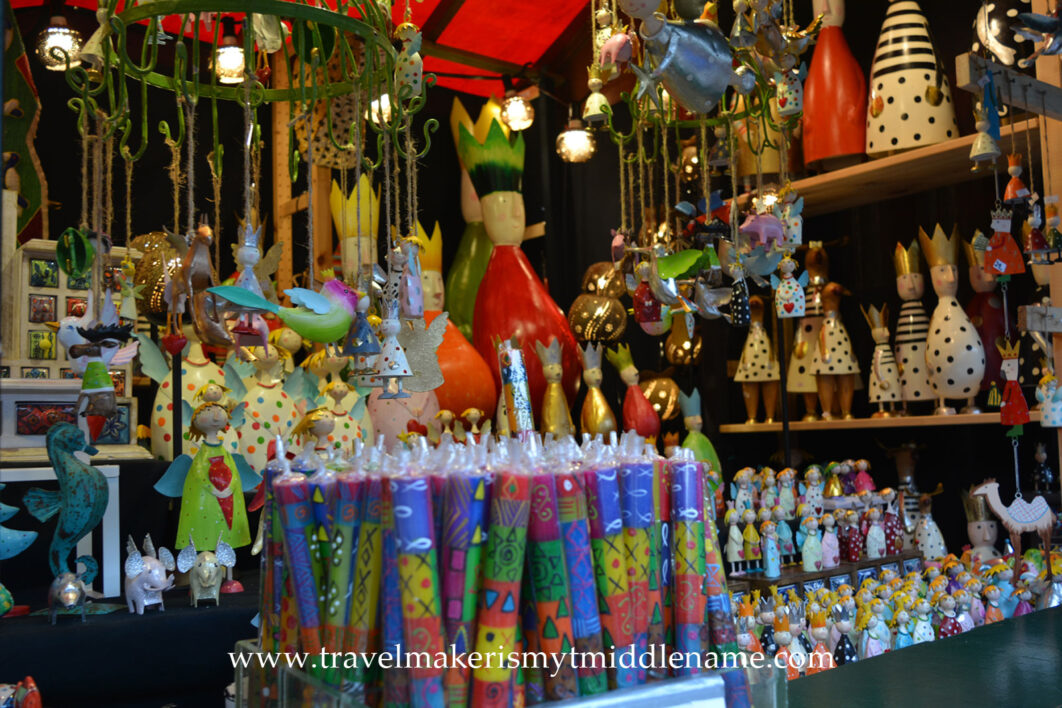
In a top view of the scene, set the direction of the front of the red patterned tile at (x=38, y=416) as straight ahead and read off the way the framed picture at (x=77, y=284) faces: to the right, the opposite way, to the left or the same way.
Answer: the same way

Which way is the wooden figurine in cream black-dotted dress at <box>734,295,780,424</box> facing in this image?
toward the camera

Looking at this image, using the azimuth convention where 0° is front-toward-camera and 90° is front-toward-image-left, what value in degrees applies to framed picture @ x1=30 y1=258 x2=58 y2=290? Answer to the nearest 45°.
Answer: approximately 0°

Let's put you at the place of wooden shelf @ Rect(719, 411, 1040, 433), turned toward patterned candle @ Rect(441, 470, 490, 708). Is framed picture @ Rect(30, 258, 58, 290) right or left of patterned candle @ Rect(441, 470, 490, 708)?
right

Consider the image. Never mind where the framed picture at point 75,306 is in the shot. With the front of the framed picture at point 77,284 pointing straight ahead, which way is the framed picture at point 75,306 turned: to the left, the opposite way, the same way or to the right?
the same way

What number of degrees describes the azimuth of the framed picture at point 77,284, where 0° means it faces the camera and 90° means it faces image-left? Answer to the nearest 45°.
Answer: approximately 0°

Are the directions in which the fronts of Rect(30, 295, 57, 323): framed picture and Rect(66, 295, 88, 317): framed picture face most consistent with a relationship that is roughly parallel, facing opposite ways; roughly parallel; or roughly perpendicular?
roughly parallel

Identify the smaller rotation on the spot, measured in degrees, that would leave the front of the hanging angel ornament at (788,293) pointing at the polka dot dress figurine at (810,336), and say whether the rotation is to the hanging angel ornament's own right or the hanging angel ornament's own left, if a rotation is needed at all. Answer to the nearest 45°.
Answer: approximately 180°

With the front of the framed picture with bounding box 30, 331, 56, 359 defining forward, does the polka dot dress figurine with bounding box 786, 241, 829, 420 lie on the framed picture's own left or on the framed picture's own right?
on the framed picture's own left

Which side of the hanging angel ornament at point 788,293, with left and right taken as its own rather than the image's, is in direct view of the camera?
front

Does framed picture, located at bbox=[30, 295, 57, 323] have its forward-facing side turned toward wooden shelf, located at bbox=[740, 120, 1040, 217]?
no

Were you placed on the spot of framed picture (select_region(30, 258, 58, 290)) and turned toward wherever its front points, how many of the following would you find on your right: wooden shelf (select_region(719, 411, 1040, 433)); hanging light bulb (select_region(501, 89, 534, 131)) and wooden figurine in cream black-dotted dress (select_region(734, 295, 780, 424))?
0
